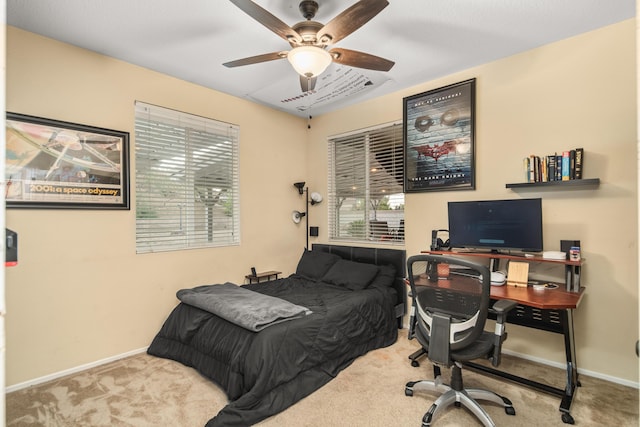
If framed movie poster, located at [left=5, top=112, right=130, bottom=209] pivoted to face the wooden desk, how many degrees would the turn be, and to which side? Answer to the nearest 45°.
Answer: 0° — it already faces it

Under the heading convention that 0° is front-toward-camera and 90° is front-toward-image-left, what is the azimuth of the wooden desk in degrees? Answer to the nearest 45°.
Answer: approximately 45°

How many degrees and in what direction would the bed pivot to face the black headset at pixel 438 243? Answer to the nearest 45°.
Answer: approximately 135° to its left

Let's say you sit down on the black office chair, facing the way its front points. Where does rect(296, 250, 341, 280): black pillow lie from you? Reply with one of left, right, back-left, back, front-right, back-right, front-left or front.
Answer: left

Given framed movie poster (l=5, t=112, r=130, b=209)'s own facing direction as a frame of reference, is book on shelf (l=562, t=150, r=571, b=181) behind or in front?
in front

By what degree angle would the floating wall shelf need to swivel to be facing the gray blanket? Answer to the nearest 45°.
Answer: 0° — it already faces it

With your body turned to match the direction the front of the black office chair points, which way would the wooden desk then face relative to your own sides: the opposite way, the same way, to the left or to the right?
the opposite way

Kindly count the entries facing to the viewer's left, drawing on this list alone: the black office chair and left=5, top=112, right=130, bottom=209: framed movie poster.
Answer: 0

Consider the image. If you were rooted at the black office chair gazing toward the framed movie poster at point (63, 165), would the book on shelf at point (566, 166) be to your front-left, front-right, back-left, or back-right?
back-right

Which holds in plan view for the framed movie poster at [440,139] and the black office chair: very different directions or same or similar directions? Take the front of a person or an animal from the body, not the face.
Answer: very different directions

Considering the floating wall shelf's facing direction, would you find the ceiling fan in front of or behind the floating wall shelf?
in front

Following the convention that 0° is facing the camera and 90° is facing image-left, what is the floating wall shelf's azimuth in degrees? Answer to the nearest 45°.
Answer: approximately 45°
